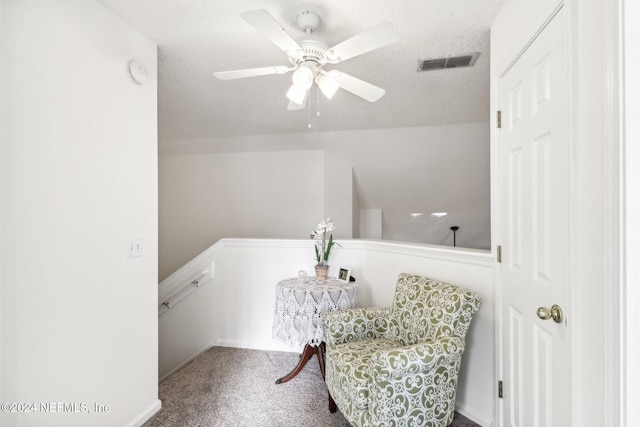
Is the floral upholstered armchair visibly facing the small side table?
no

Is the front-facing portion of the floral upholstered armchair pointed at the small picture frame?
no

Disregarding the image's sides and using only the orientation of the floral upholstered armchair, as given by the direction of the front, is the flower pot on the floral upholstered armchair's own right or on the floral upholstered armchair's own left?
on the floral upholstered armchair's own right

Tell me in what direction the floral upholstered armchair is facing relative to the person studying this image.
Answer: facing the viewer and to the left of the viewer

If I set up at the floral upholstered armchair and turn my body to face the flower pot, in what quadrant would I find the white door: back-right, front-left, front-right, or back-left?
back-right
